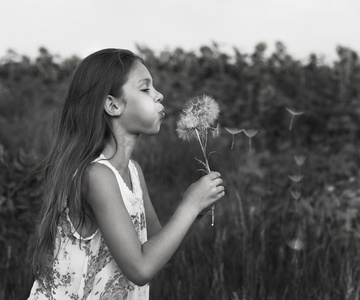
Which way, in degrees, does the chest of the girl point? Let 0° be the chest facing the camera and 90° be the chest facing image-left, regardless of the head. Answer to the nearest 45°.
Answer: approximately 270°

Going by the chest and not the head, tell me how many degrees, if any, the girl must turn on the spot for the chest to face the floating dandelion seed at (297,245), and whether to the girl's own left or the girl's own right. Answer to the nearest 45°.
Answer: approximately 45° to the girl's own left

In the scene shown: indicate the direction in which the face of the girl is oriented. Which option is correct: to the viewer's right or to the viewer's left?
to the viewer's right
